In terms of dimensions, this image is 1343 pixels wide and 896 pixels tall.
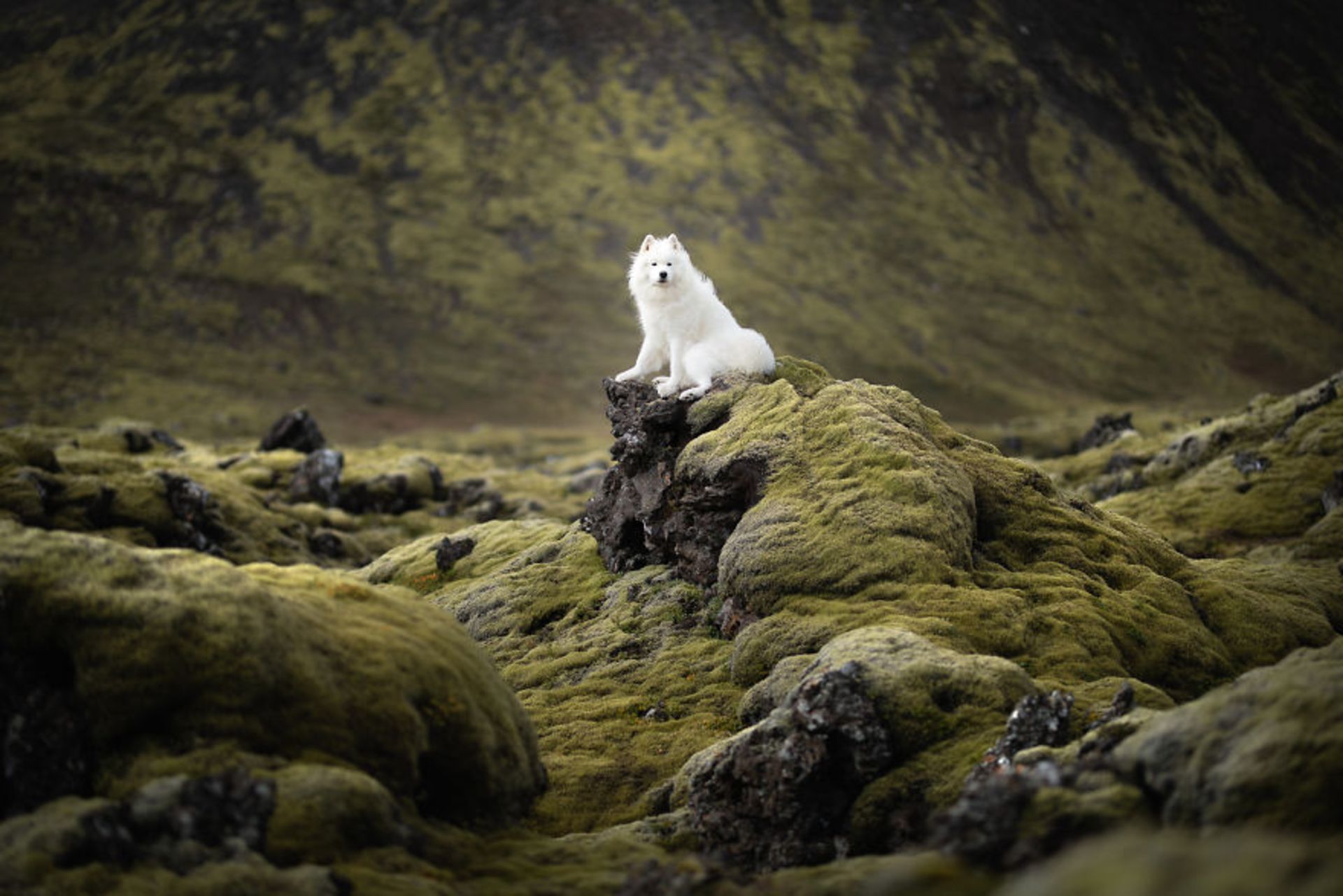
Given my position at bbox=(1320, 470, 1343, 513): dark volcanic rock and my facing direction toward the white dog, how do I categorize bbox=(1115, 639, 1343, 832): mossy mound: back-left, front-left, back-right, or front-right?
front-left

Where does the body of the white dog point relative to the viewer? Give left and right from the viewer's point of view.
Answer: facing the viewer and to the left of the viewer

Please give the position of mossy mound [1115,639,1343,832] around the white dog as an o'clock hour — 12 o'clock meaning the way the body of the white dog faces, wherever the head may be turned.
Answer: The mossy mound is roughly at 10 o'clock from the white dog.

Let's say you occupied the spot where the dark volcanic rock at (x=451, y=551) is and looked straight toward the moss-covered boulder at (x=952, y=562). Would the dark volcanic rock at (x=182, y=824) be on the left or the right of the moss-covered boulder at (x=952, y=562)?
right

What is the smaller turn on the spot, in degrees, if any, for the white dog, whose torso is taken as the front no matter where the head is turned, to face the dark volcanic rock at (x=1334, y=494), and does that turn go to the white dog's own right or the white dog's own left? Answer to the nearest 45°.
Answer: approximately 180°

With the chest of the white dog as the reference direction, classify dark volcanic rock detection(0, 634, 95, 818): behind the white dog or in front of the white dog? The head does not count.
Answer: in front

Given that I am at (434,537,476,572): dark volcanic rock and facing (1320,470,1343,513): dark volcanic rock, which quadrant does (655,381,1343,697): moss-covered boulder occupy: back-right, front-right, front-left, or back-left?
front-right

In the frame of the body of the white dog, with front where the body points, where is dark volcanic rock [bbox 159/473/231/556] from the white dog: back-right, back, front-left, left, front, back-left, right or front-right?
right
